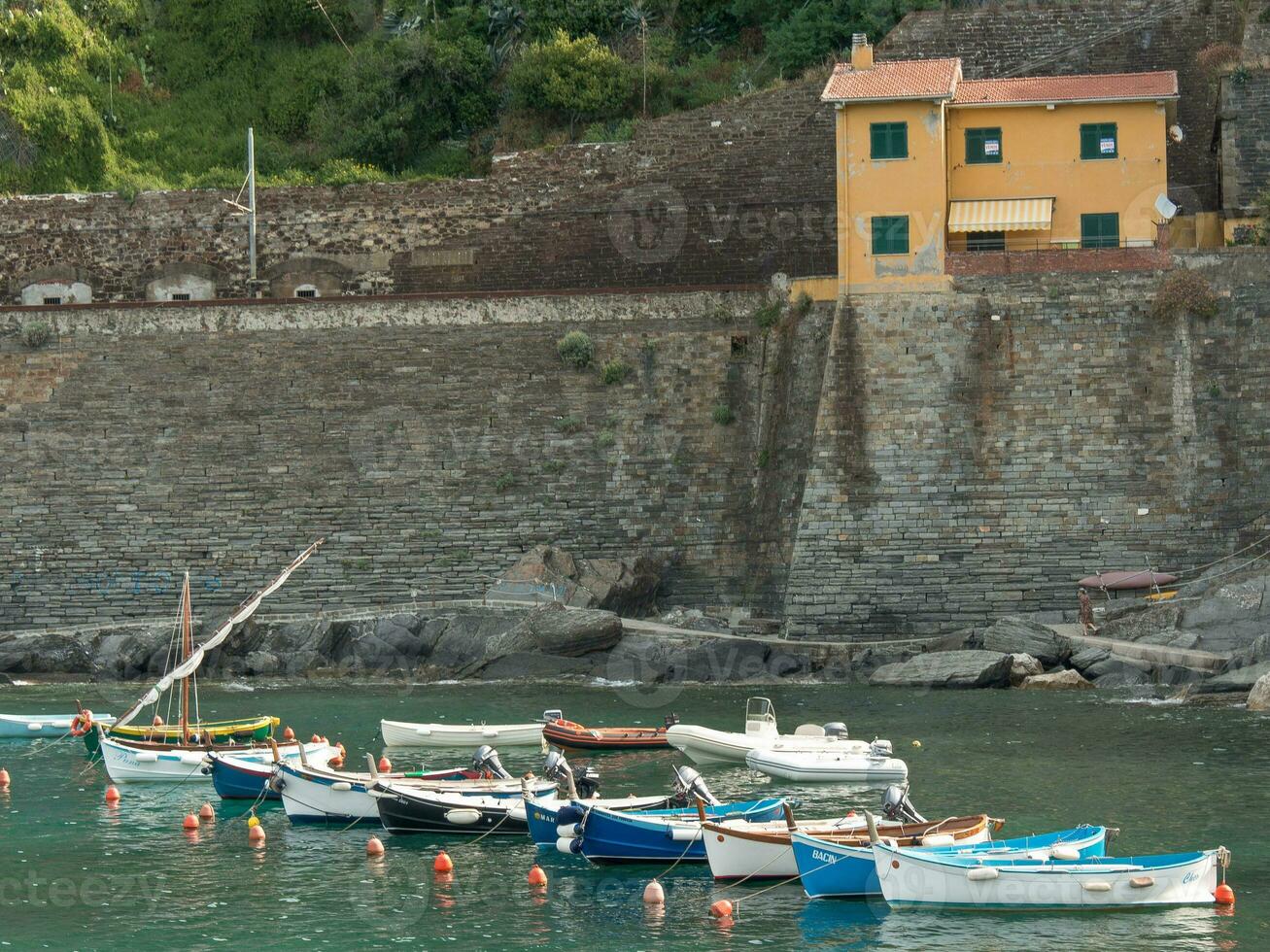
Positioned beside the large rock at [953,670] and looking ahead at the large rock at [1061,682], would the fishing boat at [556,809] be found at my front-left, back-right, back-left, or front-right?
back-right

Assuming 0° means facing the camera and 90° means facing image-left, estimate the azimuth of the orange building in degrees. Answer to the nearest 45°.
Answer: approximately 0°

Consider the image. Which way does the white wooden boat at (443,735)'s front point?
to the viewer's left

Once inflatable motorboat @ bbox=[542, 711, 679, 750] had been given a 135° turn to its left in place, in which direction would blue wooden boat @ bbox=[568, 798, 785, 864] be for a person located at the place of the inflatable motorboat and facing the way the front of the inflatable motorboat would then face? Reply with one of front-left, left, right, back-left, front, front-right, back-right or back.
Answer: front-right

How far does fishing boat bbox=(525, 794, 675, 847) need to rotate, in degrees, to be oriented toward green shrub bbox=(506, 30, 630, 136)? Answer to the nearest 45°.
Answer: approximately 135° to its right

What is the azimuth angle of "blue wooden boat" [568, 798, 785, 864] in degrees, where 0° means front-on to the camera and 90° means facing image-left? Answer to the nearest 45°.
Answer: approximately 45°

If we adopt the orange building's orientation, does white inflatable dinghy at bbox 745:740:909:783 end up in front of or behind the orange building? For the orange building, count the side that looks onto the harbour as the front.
in front

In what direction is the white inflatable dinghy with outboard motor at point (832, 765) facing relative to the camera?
to the viewer's left

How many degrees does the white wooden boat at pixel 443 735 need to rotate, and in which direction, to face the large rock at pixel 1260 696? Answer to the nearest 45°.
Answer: approximately 180°

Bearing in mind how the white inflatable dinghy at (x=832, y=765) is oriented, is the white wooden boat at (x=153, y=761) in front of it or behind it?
in front

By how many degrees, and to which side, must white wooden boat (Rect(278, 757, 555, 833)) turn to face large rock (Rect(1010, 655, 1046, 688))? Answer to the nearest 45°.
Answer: approximately 180°

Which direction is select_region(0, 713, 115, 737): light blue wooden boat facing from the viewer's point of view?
to the viewer's left

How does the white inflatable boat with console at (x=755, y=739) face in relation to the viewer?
to the viewer's left
